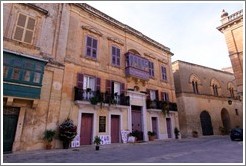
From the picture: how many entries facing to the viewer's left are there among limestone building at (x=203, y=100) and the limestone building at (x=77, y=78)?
0

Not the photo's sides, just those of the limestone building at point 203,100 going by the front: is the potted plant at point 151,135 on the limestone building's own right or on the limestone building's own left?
on the limestone building's own right

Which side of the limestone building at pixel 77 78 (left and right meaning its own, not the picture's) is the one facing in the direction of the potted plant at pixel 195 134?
left
